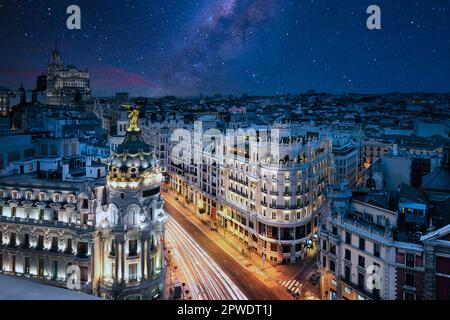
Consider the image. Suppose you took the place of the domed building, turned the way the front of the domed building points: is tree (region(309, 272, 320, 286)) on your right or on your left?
on your left

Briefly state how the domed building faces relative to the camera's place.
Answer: facing the viewer and to the right of the viewer
